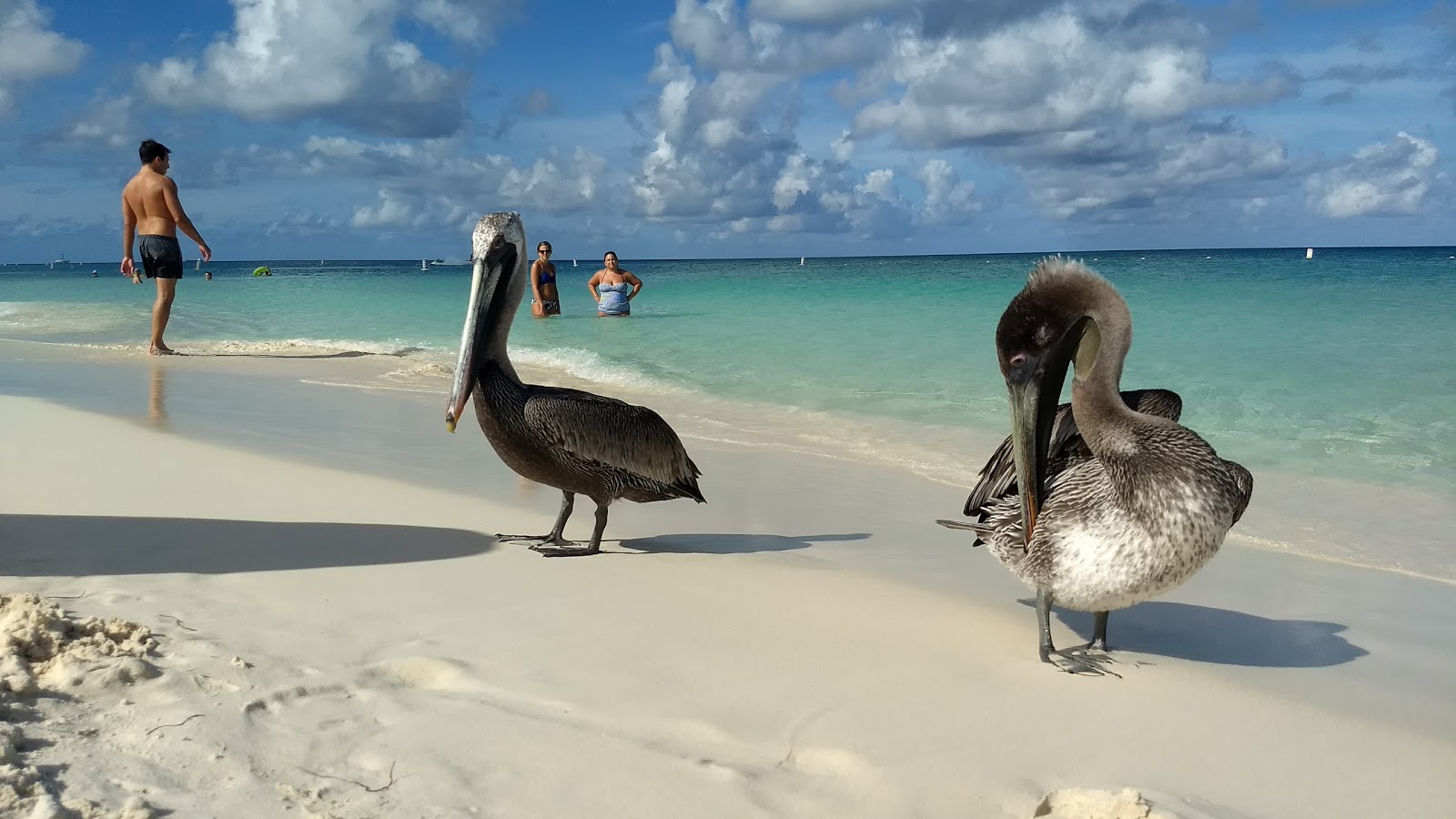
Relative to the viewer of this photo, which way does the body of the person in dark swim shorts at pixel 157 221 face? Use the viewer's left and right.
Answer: facing away from the viewer and to the right of the viewer

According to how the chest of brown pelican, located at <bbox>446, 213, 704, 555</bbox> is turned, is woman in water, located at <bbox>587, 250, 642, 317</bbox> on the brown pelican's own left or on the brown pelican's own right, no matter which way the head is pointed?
on the brown pelican's own right

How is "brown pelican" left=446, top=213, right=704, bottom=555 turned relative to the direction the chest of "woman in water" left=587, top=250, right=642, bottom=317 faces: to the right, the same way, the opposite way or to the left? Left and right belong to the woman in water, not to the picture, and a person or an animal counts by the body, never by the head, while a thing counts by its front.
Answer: to the right

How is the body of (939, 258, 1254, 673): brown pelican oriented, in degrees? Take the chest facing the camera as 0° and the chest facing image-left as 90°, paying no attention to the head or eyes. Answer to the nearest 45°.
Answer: approximately 315°

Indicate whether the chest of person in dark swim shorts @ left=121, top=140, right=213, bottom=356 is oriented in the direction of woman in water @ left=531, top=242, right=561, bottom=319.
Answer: yes

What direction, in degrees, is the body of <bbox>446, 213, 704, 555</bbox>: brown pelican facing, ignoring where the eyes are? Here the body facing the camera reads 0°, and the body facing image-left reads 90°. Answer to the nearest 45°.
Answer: approximately 90°

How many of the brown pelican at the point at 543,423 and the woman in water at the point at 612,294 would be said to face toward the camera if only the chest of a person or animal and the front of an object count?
1

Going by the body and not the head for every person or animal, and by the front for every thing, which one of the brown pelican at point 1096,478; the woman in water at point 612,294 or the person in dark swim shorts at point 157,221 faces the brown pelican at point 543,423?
the woman in water

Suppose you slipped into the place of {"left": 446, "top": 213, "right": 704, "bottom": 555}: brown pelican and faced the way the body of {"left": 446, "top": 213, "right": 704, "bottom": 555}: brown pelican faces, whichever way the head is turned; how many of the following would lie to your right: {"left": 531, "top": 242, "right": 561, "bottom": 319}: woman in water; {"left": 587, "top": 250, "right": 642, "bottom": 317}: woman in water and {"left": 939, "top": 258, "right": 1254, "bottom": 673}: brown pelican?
2

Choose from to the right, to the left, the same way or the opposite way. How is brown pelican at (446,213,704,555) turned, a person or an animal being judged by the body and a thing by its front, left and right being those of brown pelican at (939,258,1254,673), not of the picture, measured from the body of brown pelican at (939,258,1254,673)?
to the right
